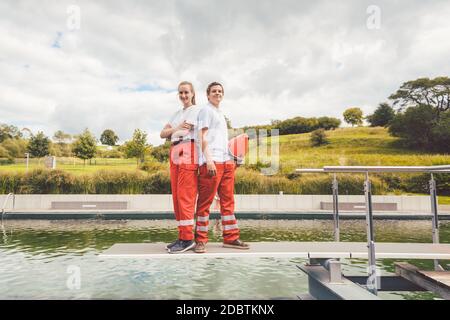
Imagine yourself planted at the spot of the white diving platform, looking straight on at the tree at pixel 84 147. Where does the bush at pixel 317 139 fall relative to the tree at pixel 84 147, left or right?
right

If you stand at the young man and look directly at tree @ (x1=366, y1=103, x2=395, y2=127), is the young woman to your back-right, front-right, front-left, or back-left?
back-left

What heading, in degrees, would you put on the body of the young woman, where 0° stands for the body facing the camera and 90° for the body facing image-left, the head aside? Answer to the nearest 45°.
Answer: approximately 45°

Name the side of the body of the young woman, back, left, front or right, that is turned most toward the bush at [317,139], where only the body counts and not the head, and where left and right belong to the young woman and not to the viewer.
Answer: back

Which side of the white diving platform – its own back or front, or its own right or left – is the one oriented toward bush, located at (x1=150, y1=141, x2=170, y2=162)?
right

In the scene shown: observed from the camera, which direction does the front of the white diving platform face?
facing to the left of the viewer

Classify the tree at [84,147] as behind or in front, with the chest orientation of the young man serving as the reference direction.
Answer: behind

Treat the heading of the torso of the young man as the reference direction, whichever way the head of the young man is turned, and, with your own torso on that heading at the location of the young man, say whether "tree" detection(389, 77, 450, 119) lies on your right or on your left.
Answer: on your left

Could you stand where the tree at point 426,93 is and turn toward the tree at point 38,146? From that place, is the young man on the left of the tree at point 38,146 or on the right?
left

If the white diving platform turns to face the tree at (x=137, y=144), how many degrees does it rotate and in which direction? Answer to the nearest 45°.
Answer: approximately 45° to its right
